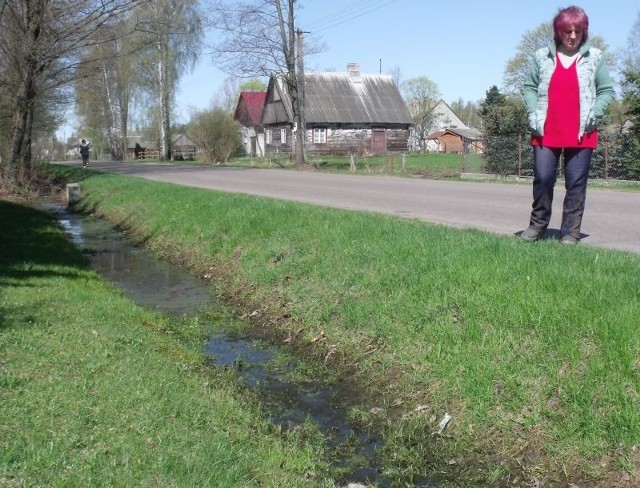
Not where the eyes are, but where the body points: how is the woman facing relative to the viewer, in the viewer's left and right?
facing the viewer

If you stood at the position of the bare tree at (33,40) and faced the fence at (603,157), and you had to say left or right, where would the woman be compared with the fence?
right

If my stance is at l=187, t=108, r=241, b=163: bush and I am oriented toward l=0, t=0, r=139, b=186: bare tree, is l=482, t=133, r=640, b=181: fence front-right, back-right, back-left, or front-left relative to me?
front-left

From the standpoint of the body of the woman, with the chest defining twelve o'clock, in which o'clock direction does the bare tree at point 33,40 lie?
The bare tree is roughly at 4 o'clock from the woman.

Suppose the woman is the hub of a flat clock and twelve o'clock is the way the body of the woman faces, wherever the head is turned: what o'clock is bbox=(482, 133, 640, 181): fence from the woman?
The fence is roughly at 6 o'clock from the woman.
